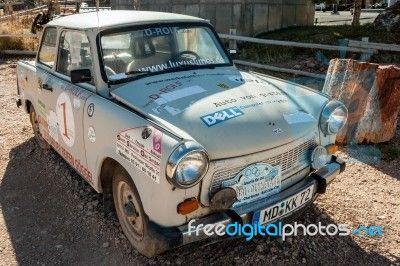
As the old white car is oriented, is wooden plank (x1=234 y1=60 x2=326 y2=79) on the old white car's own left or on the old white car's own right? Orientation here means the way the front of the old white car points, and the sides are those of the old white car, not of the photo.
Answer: on the old white car's own left

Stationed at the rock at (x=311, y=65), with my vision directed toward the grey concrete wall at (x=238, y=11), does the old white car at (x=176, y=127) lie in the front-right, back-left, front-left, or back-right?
back-left

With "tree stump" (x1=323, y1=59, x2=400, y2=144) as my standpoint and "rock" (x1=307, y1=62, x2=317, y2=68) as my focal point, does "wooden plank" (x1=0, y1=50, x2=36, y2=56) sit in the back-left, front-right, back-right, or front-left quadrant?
front-left

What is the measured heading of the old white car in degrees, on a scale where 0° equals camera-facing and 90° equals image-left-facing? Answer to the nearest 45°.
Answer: approximately 315°

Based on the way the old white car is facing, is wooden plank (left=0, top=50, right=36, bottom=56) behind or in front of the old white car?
behind

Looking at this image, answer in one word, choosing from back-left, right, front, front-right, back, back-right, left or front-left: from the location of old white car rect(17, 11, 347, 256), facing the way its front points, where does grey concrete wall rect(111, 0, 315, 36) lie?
back-left

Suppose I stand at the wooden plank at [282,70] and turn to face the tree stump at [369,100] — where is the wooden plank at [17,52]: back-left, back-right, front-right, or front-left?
back-right

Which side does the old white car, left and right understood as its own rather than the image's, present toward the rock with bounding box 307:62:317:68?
left

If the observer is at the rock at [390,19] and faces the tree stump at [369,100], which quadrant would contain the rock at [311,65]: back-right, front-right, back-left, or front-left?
front-right

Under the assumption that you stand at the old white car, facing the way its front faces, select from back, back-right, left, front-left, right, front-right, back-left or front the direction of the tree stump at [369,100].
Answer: left

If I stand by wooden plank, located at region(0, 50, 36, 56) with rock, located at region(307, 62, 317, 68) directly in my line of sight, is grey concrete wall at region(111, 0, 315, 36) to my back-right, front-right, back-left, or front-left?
front-left
